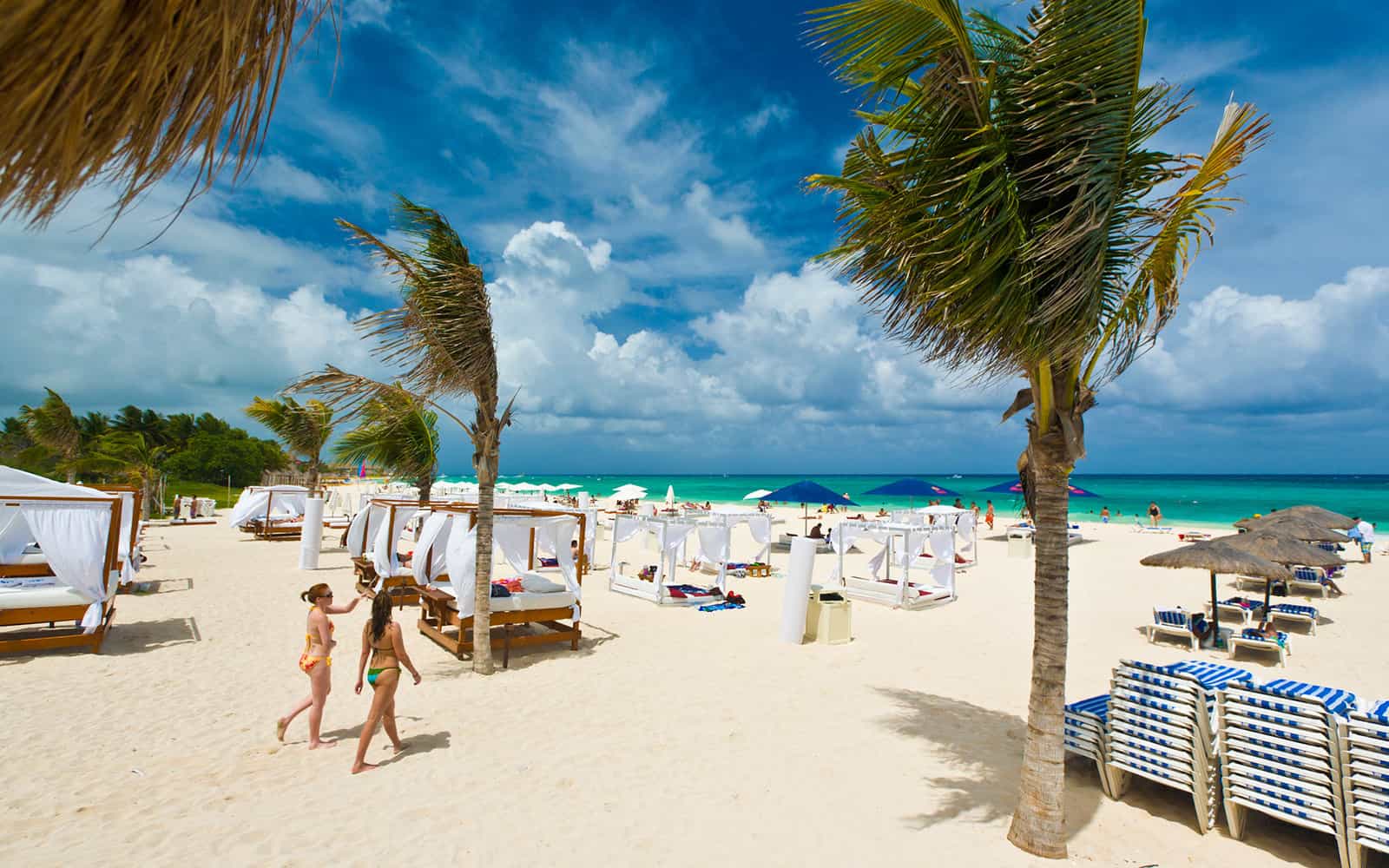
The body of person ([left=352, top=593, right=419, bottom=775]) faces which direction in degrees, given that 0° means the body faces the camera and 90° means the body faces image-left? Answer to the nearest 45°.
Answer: approximately 225°

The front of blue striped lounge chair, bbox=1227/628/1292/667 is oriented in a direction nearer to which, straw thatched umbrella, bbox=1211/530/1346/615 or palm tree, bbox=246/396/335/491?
the straw thatched umbrella

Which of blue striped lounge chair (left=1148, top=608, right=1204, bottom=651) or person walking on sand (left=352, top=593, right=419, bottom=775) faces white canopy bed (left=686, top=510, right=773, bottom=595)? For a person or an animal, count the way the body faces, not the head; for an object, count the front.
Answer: the person walking on sand

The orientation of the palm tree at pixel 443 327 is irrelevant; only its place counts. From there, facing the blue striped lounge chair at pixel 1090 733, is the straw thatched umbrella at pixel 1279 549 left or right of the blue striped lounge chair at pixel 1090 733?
left

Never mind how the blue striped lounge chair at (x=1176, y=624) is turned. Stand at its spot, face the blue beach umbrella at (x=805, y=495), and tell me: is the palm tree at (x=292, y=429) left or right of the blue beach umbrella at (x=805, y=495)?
left

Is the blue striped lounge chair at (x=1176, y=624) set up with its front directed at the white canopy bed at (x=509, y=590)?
no

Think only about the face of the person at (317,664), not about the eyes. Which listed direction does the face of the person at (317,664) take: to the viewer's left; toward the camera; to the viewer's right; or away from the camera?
to the viewer's right

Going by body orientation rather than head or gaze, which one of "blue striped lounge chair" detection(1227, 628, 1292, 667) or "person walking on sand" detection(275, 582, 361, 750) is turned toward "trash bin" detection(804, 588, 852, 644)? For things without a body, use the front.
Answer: the person walking on sand

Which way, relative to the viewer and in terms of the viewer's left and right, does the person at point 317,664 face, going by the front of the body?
facing to the right of the viewer
